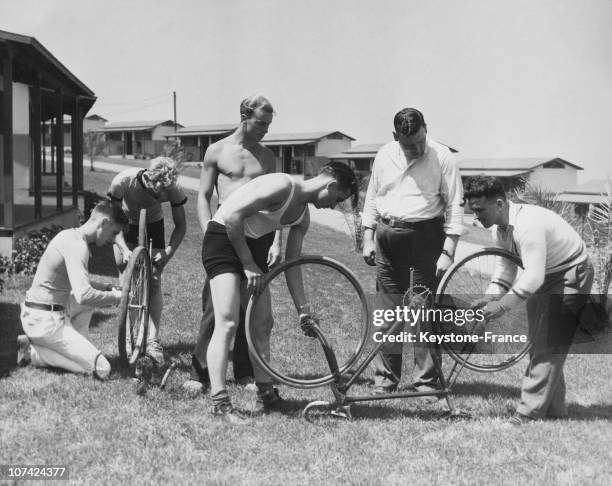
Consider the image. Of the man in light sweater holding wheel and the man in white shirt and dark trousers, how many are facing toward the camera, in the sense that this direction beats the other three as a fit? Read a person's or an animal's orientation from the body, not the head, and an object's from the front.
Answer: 1

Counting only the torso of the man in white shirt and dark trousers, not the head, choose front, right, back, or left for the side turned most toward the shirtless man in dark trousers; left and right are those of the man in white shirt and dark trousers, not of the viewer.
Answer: right

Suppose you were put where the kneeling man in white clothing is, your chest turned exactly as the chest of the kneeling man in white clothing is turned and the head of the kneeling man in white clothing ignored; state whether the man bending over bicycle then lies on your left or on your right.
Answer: on your right

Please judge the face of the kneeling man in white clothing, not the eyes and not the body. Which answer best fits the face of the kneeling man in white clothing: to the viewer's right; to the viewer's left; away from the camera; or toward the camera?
to the viewer's right

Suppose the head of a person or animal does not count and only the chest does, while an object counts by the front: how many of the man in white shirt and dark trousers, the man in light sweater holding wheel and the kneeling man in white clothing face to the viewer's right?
1

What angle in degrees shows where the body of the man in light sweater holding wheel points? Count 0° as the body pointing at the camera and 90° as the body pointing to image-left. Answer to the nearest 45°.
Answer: approximately 90°

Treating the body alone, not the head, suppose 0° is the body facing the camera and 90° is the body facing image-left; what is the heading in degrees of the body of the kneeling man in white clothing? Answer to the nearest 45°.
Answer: approximately 270°

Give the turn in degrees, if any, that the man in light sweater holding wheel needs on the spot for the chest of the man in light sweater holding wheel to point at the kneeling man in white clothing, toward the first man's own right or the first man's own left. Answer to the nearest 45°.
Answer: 0° — they already face them

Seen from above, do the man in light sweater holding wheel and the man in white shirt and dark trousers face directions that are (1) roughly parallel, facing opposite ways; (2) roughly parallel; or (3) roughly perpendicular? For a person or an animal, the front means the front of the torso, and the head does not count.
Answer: roughly perpendicular

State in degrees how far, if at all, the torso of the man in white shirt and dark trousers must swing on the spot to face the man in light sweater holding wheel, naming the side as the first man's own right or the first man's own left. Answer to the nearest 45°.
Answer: approximately 45° to the first man's own left

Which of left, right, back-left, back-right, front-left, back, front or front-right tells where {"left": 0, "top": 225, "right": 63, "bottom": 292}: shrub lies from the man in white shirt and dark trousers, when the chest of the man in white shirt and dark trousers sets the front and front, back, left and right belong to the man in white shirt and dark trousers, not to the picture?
back-right
